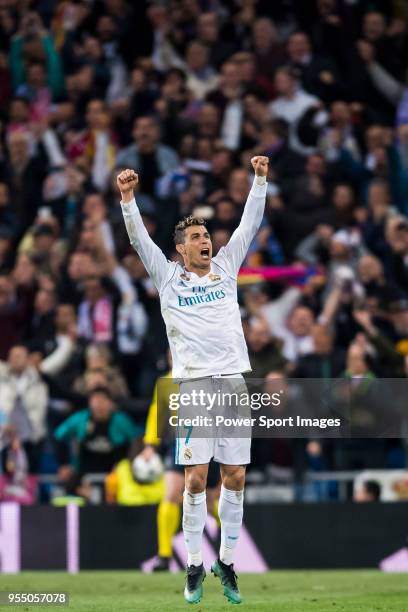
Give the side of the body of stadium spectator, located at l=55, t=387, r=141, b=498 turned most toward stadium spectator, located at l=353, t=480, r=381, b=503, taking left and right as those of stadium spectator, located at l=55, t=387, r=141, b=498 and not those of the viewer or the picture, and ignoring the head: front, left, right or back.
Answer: left

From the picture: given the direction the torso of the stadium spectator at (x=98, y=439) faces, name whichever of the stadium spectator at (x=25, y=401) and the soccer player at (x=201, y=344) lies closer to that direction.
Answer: the soccer player

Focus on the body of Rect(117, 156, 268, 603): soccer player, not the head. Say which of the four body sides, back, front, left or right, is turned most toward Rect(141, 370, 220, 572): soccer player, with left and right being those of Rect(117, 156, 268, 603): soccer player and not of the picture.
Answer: back

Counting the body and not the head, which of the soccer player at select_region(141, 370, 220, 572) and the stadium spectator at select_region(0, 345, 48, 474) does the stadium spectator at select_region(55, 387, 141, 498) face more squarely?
the soccer player

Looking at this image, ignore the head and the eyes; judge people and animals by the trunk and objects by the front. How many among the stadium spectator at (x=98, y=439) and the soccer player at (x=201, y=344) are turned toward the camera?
2

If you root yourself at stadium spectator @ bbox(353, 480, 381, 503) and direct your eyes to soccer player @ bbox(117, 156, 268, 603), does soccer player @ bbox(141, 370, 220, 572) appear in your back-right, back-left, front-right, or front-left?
front-right

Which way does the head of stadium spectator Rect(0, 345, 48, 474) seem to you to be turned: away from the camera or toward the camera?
toward the camera

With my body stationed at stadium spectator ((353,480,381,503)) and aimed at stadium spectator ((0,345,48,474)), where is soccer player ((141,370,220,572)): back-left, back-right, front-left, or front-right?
front-left

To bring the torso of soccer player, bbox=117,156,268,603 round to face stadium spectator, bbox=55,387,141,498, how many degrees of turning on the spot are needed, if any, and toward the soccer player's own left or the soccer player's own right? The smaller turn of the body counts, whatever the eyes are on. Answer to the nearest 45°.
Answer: approximately 180°

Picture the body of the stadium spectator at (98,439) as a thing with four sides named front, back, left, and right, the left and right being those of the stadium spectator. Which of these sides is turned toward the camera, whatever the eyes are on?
front

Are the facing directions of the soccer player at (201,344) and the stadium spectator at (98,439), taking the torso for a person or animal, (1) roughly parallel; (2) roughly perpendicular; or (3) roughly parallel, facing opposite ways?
roughly parallel
